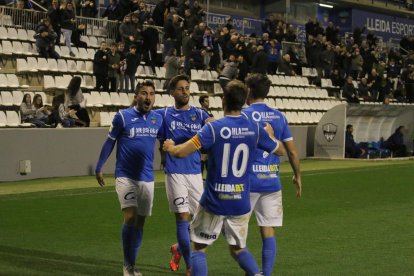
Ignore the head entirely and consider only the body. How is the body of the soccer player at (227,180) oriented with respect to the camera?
away from the camera

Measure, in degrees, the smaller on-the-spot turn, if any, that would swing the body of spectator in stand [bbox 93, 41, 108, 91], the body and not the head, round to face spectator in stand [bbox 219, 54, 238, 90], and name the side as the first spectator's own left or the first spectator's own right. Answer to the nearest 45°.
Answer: approximately 90° to the first spectator's own left

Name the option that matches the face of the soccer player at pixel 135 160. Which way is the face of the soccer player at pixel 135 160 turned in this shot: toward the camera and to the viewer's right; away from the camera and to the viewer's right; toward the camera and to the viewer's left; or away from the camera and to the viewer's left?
toward the camera and to the viewer's right

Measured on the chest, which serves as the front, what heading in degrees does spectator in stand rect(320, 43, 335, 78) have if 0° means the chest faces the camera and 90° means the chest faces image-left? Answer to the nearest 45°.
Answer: approximately 315°

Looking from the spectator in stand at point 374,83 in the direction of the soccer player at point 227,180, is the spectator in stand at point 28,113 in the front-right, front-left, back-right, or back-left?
front-right

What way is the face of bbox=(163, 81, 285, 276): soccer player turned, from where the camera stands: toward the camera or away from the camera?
away from the camera

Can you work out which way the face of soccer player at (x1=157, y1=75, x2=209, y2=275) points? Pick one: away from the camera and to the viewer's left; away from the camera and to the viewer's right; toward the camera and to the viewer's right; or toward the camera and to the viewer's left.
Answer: toward the camera and to the viewer's right

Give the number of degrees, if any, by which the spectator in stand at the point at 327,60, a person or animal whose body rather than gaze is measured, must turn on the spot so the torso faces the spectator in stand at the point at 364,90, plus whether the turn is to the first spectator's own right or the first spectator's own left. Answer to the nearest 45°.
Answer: approximately 45° to the first spectator's own left

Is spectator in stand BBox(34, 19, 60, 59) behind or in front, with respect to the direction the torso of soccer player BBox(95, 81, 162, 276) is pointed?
behind

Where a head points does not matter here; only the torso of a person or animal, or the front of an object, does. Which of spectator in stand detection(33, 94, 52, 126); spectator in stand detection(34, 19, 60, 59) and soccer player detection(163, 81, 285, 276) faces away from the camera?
the soccer player

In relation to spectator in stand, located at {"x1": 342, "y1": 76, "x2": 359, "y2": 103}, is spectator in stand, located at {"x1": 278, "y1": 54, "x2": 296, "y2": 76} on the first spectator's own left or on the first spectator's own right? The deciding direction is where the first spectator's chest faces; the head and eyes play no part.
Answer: on the first spectator's own right

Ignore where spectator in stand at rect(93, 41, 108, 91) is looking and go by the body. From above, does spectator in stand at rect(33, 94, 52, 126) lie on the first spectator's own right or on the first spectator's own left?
on the first spectator's own right
